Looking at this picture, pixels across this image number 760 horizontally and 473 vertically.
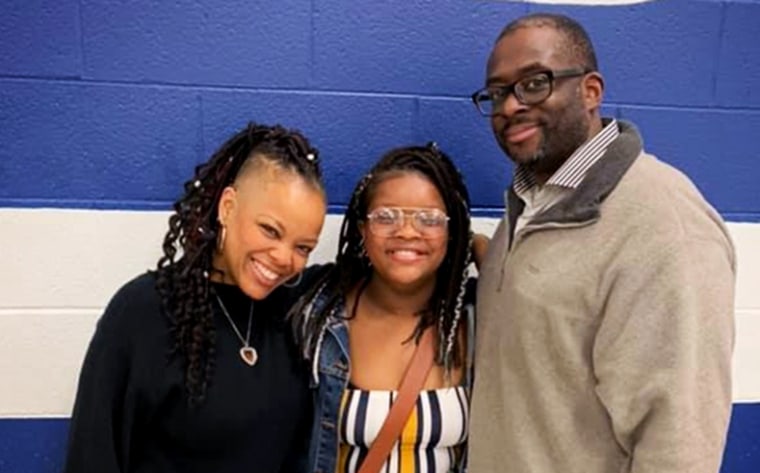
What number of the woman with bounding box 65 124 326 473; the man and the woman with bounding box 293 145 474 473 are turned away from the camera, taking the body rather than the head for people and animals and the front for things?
0

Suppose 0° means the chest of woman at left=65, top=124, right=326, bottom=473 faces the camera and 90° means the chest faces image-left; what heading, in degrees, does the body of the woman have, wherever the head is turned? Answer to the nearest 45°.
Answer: approximately 315°

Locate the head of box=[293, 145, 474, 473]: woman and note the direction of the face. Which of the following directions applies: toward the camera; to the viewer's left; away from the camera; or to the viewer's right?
toward the camera

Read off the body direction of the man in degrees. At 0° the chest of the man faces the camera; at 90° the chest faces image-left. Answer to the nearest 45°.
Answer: approximately 45°

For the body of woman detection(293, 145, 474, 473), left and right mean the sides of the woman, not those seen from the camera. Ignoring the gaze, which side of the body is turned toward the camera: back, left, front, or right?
front

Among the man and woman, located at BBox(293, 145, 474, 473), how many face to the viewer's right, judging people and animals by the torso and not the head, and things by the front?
0

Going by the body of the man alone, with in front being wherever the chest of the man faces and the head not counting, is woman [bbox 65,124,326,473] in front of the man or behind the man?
in front

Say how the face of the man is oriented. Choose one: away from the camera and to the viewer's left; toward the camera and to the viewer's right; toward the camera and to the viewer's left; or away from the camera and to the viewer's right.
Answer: toward the camera and to the viewer's left
